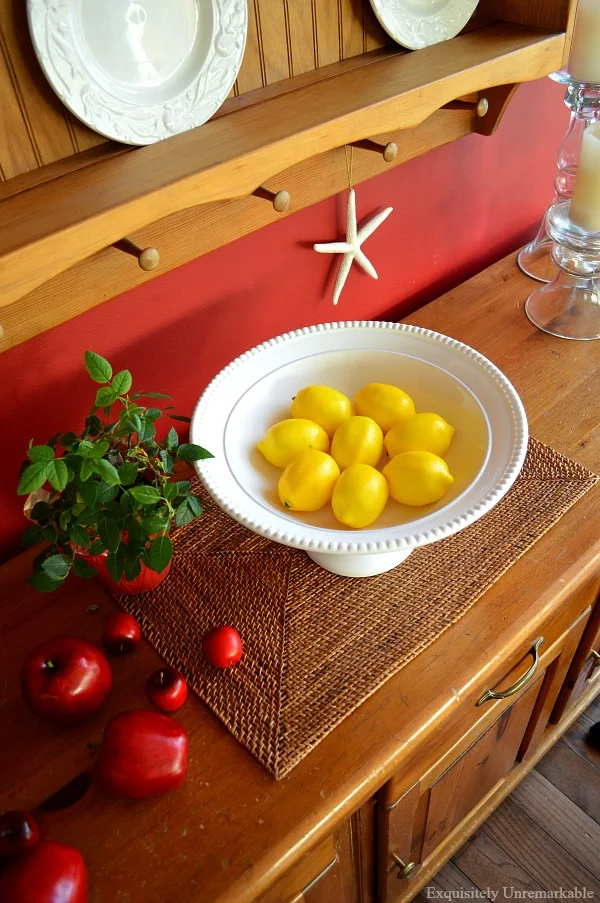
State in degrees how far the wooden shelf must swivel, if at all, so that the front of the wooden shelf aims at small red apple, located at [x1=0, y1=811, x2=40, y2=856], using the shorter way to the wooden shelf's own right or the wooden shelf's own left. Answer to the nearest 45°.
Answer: approximately 90° to the wooden shelf's own right

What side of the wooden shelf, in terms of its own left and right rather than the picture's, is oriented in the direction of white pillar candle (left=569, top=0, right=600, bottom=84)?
left

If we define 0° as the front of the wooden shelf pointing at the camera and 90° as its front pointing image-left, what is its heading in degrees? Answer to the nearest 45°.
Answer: approximately 315°

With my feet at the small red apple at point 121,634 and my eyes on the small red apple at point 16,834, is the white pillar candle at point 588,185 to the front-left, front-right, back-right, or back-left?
back-left

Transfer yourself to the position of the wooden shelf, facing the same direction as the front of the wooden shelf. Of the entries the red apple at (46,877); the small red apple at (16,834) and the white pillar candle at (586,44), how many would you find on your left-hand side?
1

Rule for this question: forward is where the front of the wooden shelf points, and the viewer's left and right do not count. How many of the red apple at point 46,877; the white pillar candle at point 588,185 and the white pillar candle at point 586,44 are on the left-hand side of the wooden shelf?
2

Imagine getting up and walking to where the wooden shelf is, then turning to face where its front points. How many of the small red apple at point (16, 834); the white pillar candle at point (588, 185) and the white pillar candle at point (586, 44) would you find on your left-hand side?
2

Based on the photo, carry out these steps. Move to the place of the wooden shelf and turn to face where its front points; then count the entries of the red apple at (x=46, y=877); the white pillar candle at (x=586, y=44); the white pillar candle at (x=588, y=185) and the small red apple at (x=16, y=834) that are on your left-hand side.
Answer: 2
